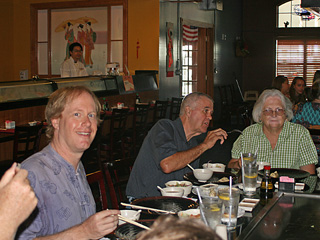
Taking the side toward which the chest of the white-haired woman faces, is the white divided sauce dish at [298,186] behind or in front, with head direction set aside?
in front

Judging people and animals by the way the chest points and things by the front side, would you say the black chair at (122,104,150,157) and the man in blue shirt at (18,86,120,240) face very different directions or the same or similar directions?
very different directions

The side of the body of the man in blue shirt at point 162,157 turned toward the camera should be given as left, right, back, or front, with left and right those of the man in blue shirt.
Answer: right

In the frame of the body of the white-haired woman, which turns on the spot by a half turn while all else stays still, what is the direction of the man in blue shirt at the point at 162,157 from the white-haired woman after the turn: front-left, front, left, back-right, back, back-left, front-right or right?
back-left

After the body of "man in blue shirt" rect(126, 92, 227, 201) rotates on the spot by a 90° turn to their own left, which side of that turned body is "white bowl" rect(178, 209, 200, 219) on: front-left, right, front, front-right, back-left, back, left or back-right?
back

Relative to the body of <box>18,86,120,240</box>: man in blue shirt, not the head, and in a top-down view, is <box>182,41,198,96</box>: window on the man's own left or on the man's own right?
on the man's own left

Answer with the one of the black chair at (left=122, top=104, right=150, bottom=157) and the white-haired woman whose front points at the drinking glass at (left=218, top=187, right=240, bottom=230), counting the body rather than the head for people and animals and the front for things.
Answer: the white-haired woman
